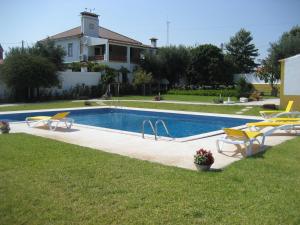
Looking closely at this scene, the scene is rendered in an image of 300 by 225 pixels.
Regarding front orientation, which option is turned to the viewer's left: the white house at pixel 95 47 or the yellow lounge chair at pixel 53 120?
the yellow lounge chair

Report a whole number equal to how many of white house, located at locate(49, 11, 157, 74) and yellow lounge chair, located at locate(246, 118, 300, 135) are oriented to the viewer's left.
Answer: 1

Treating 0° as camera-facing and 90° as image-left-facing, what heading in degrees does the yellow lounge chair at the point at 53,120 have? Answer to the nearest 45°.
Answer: approximately 90°

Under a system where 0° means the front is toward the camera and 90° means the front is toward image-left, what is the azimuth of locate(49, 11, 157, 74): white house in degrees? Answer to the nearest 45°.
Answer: approximately 315°

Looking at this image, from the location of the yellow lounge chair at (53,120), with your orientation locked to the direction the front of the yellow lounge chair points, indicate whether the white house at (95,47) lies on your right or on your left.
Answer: on your right

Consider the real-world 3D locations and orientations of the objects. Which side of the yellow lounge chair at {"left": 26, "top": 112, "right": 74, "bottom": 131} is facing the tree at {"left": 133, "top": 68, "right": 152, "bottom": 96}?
right

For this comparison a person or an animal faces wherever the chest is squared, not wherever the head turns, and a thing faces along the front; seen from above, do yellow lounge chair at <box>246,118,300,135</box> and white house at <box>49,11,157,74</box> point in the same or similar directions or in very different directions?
very different directions

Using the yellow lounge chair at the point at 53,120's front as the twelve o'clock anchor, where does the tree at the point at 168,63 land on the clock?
The tree is roughly at 4 o'clock from the yellow lounge chair.

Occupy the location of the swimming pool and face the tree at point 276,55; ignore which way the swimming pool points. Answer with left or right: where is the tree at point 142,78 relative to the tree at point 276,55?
left

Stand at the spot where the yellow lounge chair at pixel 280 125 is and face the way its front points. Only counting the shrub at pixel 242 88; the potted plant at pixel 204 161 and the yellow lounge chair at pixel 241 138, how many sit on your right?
1

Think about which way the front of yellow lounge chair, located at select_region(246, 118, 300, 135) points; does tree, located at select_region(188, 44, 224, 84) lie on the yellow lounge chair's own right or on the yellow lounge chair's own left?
on the yellow lounge chair's own right

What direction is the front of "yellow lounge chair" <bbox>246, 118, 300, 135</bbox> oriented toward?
to the viewer's left

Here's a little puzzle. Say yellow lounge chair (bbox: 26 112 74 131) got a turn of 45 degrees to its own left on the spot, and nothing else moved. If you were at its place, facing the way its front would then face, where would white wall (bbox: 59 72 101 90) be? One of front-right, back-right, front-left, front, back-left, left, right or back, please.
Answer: back-right

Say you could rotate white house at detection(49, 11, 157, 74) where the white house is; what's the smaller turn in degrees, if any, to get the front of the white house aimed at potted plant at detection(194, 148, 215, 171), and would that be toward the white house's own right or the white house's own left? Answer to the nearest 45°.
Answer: approximately 45° to the white house's own right

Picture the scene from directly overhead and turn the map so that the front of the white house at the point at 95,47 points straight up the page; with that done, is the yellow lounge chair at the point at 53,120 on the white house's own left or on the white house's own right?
on the white house's own right

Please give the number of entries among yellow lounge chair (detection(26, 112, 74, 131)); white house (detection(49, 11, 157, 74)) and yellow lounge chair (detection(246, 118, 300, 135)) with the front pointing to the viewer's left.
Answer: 2

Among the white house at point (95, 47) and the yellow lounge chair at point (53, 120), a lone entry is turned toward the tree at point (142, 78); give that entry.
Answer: the white house
